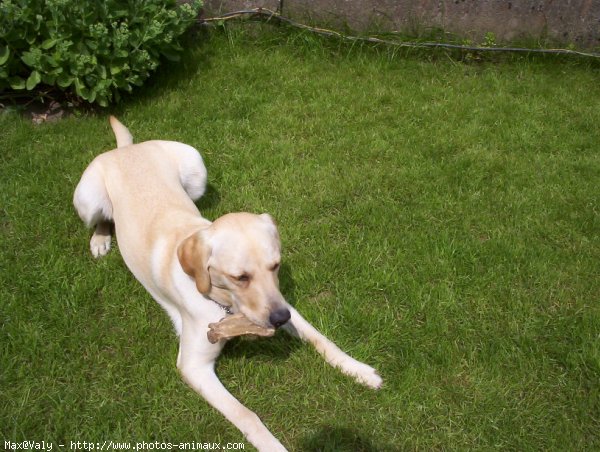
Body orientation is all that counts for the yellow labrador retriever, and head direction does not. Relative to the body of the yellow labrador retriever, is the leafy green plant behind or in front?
behind

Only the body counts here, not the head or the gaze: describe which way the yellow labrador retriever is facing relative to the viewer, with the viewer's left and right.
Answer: facing the viewer and to the right of the viewer
